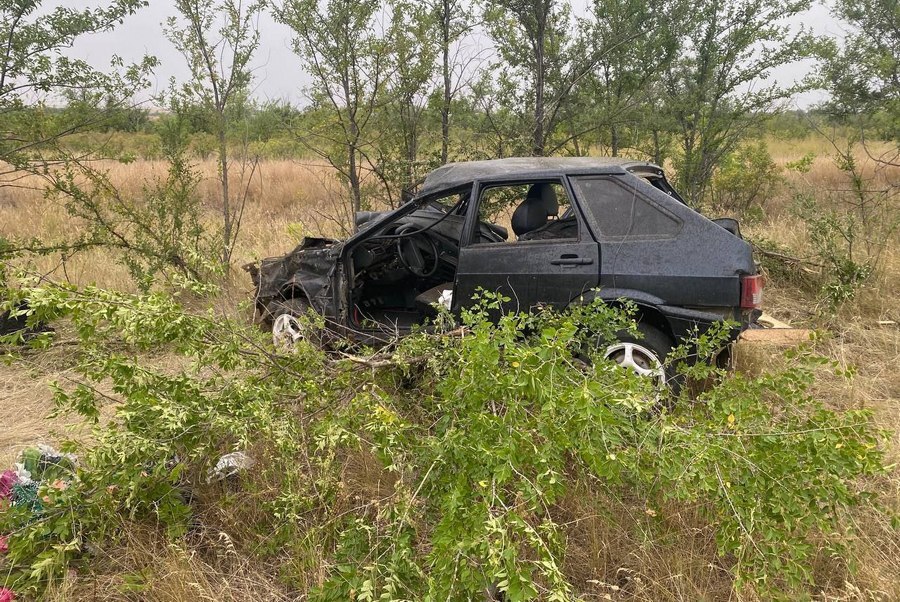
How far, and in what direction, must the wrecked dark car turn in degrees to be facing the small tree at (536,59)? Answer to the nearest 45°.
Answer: approximately 90° to its right

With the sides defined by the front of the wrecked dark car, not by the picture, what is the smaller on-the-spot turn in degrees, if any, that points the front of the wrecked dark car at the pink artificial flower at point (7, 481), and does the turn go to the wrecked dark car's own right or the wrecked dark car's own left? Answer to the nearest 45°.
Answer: approximately 45° to the wrecked dark car's own left

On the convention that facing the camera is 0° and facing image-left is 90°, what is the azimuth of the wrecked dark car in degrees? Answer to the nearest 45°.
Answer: approximately 90°

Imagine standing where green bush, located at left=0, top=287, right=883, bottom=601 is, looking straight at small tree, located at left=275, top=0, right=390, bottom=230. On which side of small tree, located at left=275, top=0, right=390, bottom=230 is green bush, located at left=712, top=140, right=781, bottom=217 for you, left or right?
right

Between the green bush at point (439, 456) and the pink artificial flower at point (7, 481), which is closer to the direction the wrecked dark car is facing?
the pink artificial flower

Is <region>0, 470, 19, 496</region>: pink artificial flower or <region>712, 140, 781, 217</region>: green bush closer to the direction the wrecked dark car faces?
the pink artificial flower

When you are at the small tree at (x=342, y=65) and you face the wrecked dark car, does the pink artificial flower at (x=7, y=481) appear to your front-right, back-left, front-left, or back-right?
front-right

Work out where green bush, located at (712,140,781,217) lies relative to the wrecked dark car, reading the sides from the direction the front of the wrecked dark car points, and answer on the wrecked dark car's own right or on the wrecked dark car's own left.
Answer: on the wrecked dark car's own right

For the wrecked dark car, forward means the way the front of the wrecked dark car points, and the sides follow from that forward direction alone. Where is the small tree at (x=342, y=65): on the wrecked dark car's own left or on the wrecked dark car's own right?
on the wrecked dark car's own right

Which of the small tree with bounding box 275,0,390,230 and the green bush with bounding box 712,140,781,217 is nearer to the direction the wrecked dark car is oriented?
the small tree

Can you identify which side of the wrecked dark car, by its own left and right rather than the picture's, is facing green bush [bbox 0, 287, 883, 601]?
left
